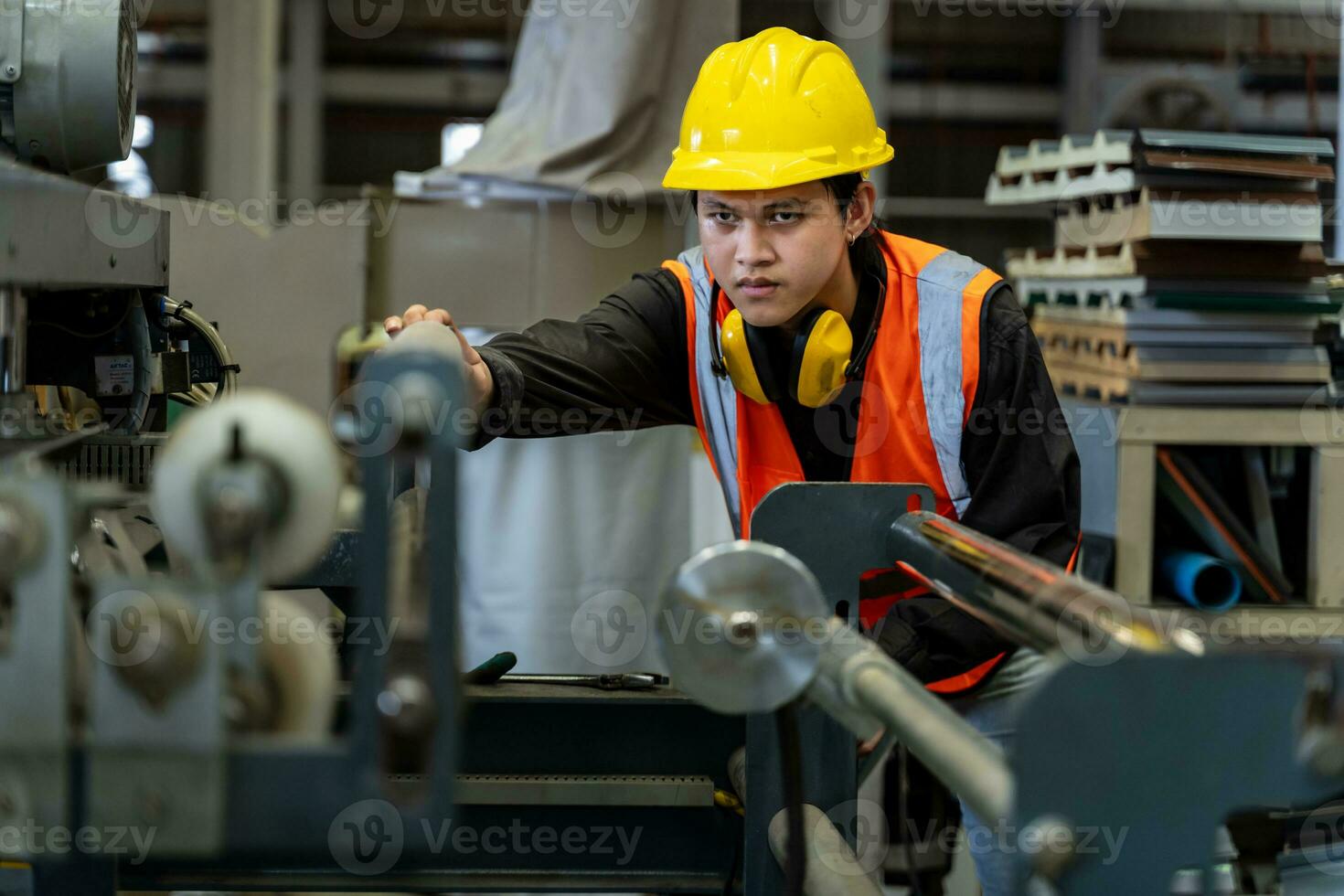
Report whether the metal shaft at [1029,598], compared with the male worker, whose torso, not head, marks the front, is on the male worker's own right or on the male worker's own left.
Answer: on the male worker's own left

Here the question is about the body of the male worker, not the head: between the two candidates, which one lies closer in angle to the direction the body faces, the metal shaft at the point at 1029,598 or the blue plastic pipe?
the metal shaft

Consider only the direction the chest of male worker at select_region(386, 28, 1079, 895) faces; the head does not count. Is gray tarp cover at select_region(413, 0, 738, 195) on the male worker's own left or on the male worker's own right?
on the male worker's own right

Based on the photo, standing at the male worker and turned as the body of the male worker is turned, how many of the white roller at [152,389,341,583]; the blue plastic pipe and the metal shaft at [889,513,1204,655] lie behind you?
1

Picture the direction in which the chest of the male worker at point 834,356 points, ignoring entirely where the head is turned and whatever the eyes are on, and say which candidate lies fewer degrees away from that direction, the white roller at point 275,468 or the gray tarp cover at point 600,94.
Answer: the white roller

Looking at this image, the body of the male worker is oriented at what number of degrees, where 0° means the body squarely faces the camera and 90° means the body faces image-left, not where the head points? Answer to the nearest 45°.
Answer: approximately 45°

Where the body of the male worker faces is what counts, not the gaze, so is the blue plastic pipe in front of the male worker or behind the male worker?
behind

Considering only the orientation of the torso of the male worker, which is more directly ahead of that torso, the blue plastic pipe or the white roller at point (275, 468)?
the white roller
